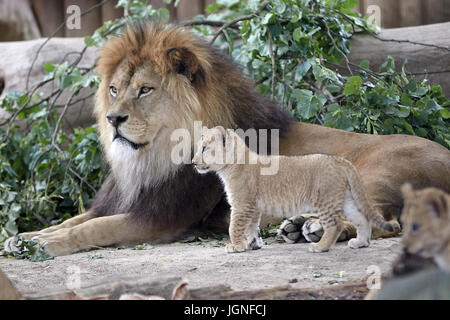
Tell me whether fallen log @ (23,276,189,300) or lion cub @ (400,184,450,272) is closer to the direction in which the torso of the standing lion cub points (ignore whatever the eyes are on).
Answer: the fallen log

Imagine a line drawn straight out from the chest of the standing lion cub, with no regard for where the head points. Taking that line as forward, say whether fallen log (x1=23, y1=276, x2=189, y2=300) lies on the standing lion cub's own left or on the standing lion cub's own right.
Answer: on the standing lion cub's own left

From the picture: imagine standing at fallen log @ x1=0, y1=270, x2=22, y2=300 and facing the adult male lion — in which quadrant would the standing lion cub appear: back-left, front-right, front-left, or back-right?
front-right

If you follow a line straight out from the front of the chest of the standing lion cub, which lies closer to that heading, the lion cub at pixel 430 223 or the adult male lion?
the adult male lion

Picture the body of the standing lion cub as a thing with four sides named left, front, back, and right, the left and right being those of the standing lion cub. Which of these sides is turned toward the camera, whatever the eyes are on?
left

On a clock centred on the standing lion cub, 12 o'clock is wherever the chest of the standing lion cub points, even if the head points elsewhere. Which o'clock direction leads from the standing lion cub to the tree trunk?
The tree trunk is roughly at 2 o'clock from the standing lion cub.

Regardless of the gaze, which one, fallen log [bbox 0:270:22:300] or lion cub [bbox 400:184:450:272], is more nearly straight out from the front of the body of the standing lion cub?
the fallen log

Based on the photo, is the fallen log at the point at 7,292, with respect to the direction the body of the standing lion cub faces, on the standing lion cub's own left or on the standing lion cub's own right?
on the standing lion cub's own left
